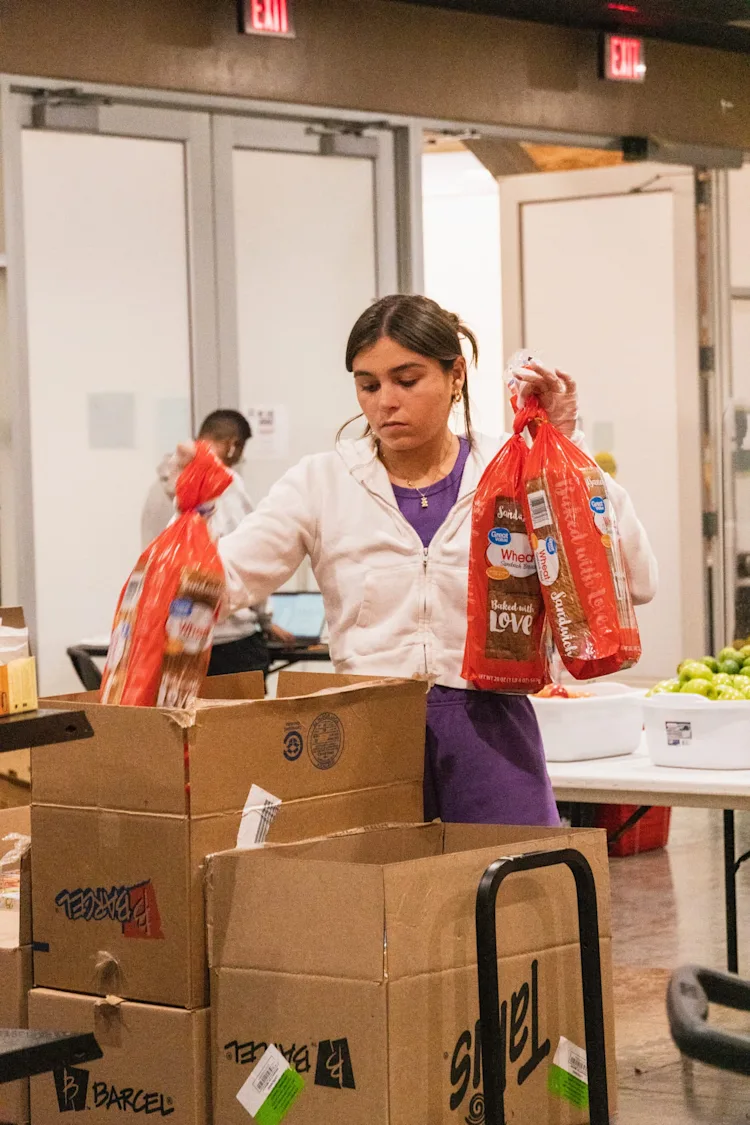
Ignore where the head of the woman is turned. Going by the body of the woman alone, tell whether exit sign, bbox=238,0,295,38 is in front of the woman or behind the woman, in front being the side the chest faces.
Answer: behind

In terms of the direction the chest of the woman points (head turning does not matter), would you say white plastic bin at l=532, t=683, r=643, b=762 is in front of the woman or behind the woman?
behind

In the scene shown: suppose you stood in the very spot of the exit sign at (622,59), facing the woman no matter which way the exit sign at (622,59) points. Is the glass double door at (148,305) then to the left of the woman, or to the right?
right

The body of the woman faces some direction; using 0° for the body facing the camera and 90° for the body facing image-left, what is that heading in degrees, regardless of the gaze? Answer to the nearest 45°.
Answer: approximately 0°

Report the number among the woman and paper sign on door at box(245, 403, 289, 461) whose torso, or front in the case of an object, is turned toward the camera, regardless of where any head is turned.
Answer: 2

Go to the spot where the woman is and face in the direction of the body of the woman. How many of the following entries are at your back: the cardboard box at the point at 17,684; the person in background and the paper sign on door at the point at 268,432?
2

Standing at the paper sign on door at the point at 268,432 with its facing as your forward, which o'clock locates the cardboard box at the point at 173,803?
The cardboard box is roughly at 12 o'clock from the paper sign on door.

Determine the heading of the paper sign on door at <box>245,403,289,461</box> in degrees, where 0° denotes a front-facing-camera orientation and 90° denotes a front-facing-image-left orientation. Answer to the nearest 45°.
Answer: approximately 0°
